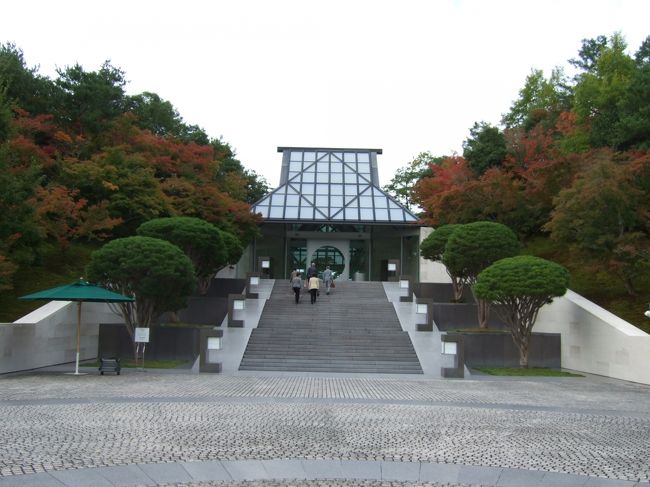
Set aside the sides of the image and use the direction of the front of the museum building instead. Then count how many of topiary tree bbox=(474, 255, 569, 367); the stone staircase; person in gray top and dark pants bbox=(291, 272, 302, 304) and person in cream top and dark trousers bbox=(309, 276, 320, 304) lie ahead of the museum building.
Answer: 4

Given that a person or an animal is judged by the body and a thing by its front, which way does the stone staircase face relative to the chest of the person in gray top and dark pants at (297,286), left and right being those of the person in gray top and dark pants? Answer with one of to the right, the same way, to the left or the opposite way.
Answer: the opposite way

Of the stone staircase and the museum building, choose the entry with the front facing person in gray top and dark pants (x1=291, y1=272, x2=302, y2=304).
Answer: the museum building

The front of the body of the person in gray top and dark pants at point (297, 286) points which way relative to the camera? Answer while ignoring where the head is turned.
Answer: away from the camera

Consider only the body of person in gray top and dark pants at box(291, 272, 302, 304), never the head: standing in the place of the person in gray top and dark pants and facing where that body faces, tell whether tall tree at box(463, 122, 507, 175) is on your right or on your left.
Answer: on your right

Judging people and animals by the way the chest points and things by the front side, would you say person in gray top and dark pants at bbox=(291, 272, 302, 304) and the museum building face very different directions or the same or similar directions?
very different directions

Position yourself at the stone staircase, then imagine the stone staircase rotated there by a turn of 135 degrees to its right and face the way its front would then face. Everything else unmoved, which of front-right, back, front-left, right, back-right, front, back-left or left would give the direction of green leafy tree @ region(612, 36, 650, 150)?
back-right

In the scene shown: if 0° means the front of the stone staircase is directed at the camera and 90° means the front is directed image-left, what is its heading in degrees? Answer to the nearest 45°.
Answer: approximately 0°

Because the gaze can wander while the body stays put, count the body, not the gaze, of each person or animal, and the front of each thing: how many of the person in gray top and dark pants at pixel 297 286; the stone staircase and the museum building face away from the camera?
1

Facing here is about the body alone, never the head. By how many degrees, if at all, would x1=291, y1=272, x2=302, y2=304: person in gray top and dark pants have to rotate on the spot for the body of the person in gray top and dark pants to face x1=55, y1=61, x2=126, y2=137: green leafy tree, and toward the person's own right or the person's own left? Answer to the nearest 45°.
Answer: approximately 90° to the person's own left

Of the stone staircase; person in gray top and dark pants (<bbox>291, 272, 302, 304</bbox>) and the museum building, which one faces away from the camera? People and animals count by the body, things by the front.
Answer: the person in gray top and dark pants

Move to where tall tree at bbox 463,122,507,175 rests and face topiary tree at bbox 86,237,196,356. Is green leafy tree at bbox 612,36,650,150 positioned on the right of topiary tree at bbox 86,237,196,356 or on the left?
left

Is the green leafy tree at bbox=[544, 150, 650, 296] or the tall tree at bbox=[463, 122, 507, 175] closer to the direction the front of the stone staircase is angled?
the green leafy tree

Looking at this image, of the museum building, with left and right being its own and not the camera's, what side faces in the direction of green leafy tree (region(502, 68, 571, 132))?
left

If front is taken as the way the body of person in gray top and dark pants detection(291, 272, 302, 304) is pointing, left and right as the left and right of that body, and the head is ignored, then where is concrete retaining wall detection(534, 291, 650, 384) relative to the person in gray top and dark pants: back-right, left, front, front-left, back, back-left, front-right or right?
back-right
